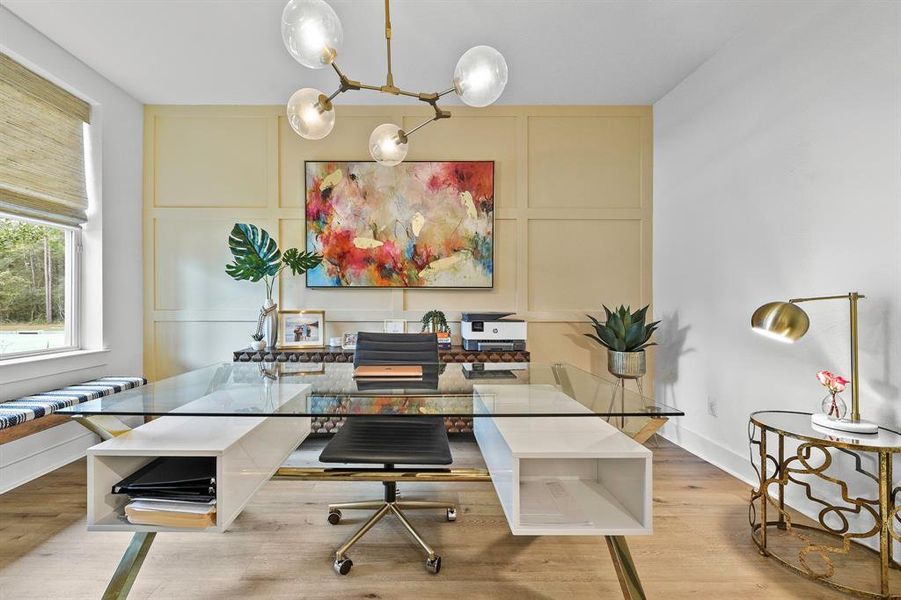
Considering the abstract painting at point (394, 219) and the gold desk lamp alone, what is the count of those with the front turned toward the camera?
1

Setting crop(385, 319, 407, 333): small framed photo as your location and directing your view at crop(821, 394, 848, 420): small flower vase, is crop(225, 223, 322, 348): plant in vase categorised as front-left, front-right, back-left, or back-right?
back-right

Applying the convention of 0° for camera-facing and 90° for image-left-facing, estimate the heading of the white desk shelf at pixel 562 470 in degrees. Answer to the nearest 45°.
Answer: approximately 0°

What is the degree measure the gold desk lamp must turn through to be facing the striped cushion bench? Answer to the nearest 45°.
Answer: approximately 45° to its left
